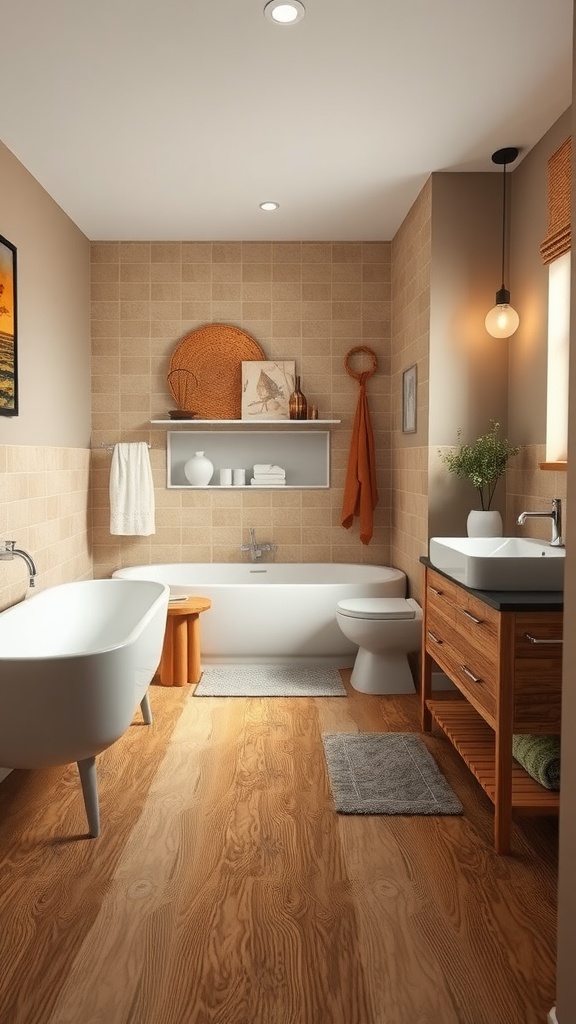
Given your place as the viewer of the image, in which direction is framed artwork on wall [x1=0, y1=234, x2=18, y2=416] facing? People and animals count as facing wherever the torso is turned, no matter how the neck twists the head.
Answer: facing to the right of the viewer

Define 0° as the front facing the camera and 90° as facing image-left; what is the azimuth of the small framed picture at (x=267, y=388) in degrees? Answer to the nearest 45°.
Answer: approximately 0°

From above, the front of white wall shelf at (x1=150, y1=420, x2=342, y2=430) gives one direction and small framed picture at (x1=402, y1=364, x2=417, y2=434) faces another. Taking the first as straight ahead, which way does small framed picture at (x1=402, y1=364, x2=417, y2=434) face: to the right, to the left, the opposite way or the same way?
to the right

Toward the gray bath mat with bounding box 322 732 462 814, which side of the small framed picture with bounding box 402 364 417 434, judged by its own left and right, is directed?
left

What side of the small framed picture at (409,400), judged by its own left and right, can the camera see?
left

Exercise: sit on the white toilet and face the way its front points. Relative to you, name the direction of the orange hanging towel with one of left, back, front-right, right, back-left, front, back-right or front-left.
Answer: right

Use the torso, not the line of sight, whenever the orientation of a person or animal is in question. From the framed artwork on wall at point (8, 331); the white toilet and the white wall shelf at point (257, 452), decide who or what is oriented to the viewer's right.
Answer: the framed artwork on wall
